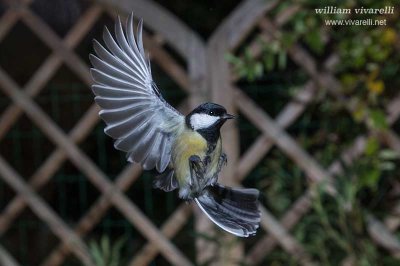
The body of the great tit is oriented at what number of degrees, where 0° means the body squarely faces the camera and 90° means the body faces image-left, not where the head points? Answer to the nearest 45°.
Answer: approximately 315°

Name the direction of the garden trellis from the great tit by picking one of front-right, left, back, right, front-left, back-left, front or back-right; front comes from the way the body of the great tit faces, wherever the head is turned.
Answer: back-left
